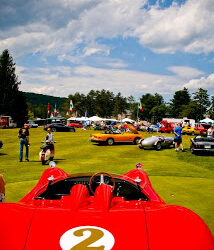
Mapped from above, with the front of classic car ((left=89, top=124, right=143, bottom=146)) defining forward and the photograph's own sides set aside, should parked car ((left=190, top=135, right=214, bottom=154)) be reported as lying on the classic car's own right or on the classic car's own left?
on the classic car's own right

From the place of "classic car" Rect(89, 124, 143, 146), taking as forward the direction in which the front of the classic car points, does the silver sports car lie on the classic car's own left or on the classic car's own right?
on the classic car's own right
